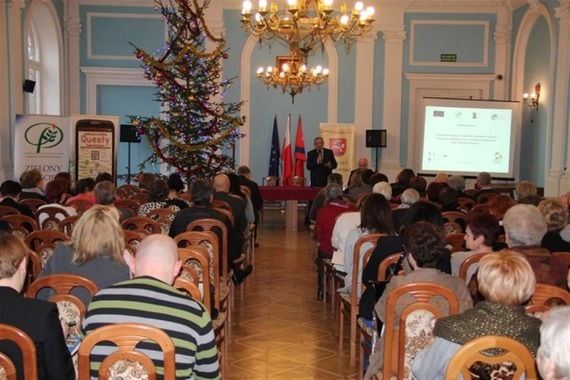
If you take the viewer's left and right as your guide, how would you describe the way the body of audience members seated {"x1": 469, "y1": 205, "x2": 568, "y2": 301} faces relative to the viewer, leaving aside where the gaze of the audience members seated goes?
facing away from the viewer

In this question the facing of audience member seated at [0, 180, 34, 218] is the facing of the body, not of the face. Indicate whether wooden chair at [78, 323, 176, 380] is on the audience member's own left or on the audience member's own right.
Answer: on the audience member's own right

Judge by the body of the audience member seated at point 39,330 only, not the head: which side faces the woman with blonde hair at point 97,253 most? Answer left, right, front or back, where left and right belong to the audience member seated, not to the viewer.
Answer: front

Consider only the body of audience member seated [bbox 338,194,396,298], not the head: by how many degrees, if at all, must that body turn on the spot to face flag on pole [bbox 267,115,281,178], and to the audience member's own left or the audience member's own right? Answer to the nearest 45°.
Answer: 0° — they already face it

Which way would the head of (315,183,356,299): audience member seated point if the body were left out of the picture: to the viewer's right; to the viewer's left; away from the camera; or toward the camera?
away from the camera

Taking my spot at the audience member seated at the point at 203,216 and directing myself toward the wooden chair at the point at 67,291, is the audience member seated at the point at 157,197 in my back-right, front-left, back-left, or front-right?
back-right

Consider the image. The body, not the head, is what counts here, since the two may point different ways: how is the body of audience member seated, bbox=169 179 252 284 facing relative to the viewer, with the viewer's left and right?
facing away from the viewer

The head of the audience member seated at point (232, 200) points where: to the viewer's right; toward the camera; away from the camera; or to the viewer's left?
away from the camera

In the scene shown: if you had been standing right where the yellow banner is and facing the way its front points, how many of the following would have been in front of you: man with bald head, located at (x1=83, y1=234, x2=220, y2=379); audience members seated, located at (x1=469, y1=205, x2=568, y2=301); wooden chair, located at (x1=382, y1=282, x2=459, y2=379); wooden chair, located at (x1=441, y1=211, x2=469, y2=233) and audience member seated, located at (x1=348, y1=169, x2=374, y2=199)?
5

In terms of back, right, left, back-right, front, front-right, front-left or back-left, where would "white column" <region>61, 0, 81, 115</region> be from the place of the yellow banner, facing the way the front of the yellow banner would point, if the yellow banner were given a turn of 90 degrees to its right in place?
front

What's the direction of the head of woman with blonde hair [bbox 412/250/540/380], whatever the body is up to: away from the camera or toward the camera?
away from the camera

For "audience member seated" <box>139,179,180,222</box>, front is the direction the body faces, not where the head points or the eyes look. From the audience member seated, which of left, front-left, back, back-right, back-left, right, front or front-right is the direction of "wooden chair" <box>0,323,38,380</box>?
back

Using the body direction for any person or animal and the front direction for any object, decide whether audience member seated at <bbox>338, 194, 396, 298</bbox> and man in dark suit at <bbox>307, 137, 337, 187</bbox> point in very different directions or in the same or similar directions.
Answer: very different directions

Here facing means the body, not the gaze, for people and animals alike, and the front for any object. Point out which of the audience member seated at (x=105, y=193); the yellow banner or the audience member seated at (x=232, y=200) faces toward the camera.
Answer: the yellow banner

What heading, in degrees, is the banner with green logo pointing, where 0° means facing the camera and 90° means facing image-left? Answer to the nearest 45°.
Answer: approximately 0°

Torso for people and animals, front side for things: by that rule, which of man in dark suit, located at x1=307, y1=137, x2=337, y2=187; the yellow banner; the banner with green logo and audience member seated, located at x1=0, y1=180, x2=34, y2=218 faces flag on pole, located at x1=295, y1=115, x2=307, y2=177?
the audience member seated

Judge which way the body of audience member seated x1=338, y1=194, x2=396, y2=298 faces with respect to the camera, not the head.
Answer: away from the camera

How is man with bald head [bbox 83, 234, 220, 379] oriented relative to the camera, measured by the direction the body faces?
away from the camera

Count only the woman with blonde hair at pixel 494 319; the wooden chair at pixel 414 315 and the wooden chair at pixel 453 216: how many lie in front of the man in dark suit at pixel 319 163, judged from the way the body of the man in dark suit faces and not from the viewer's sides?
3

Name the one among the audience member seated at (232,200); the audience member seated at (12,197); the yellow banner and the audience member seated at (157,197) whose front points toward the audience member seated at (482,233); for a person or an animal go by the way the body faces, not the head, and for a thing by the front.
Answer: the yellow banner
